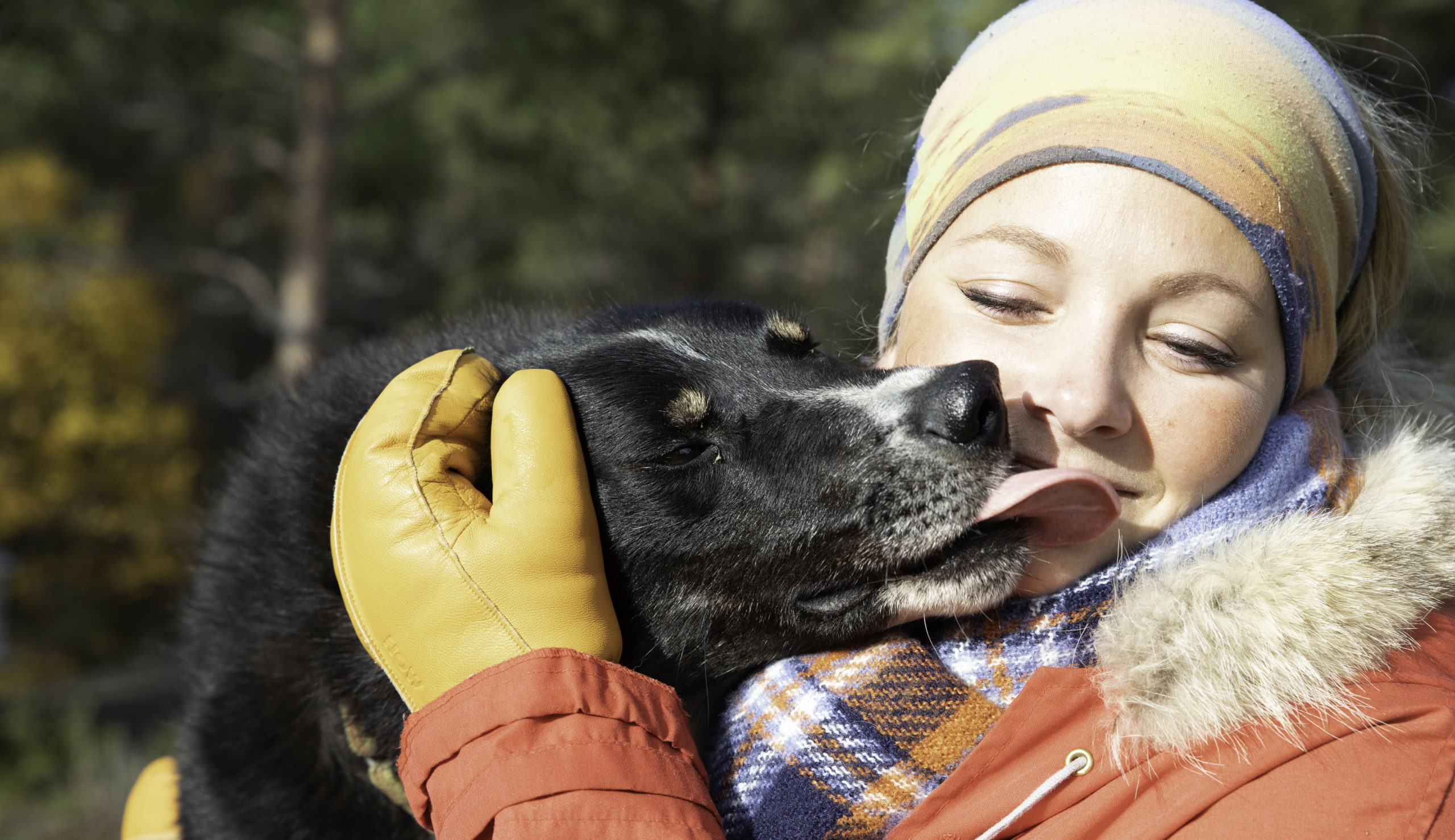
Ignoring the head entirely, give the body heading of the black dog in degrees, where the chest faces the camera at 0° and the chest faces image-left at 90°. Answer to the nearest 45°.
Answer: approximately 270°

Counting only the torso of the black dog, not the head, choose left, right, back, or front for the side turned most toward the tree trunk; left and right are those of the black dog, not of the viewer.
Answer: left

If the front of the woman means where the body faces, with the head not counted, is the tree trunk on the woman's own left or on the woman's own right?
on the woman's own right
